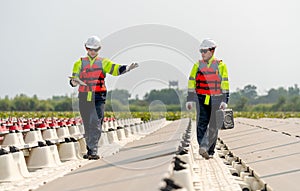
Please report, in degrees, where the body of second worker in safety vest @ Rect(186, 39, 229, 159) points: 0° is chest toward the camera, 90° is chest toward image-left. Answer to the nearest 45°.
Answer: approximately 0°

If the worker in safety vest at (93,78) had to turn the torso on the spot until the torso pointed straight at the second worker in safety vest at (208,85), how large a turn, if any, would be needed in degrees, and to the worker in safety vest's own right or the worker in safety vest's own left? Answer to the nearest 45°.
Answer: approximately 90° to the worker in safety vest's own left

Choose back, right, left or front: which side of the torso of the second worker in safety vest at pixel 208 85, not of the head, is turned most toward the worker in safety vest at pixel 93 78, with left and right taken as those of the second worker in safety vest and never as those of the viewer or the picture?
right
